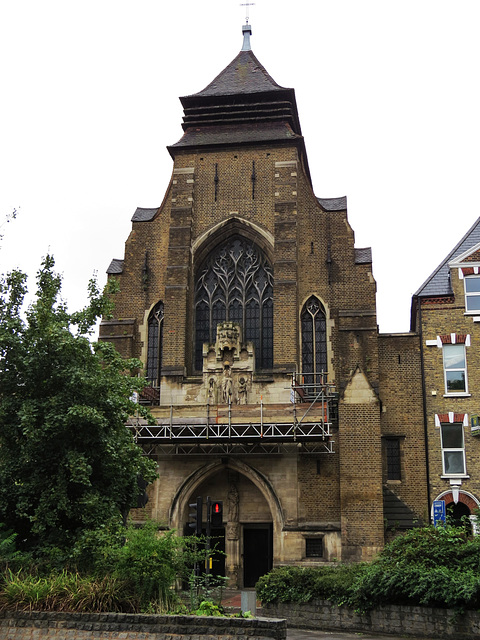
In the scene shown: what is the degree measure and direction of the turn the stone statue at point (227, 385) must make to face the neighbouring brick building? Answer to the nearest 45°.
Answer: approximately 90° to its left

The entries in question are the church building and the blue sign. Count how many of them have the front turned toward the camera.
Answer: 2

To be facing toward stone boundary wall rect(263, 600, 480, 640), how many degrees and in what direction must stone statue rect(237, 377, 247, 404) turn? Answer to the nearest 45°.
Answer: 0° — it already faces it

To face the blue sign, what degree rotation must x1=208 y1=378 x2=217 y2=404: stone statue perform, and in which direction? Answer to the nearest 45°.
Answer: approximately 90° to its left

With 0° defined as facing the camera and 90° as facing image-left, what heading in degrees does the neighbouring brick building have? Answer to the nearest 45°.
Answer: approximately 0°

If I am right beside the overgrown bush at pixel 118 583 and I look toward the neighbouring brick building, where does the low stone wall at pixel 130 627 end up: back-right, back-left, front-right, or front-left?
back-right

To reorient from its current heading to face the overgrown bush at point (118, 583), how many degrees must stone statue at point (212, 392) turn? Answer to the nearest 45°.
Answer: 0° — it already faces it

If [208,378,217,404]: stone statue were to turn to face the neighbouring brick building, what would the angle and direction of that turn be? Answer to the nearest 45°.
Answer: approximately 90° to its left
